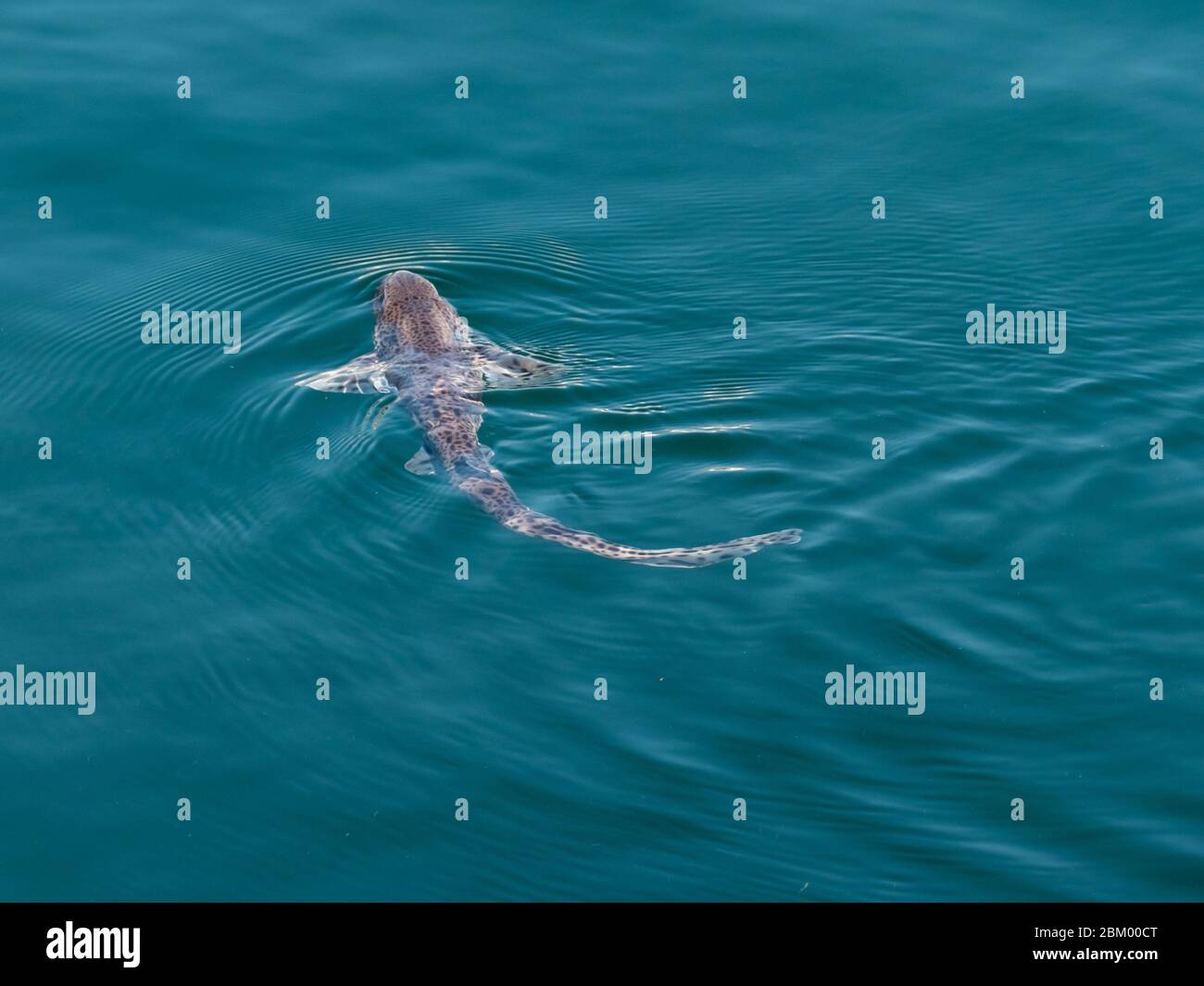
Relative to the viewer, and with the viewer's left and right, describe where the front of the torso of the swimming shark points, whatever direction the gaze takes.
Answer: facing away from the viewer
